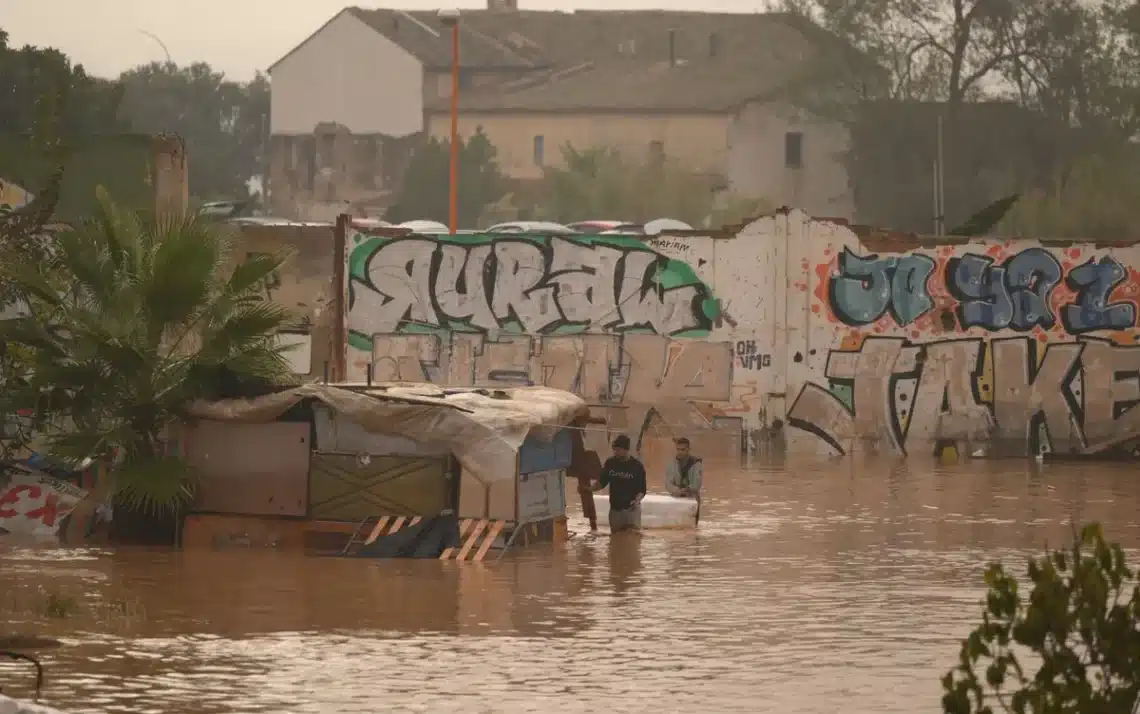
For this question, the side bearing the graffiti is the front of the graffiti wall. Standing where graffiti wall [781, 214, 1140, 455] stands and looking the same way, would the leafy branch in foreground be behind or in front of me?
in front

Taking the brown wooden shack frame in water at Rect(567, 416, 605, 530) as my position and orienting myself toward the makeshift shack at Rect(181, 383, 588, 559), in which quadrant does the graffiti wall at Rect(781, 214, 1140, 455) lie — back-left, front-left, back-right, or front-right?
back-right

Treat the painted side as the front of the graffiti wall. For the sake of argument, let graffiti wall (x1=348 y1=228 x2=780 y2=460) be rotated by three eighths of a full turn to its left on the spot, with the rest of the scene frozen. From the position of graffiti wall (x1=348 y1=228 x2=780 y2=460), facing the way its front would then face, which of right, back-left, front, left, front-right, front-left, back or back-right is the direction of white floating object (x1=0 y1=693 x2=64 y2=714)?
back-right

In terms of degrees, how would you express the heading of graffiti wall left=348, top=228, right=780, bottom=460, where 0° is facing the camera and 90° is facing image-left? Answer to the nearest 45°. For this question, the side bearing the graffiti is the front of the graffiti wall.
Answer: approximately 0°

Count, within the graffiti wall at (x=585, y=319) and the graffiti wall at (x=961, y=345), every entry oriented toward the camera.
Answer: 2

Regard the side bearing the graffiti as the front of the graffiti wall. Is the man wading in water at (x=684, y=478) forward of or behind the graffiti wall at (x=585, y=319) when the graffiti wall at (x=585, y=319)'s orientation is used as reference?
forward

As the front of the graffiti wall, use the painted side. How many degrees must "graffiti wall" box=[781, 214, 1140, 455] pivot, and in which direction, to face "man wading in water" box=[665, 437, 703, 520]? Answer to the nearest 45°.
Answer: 0° — it already faces them

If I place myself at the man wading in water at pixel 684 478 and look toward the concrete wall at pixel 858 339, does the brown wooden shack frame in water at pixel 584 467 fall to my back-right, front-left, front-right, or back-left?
back-left
